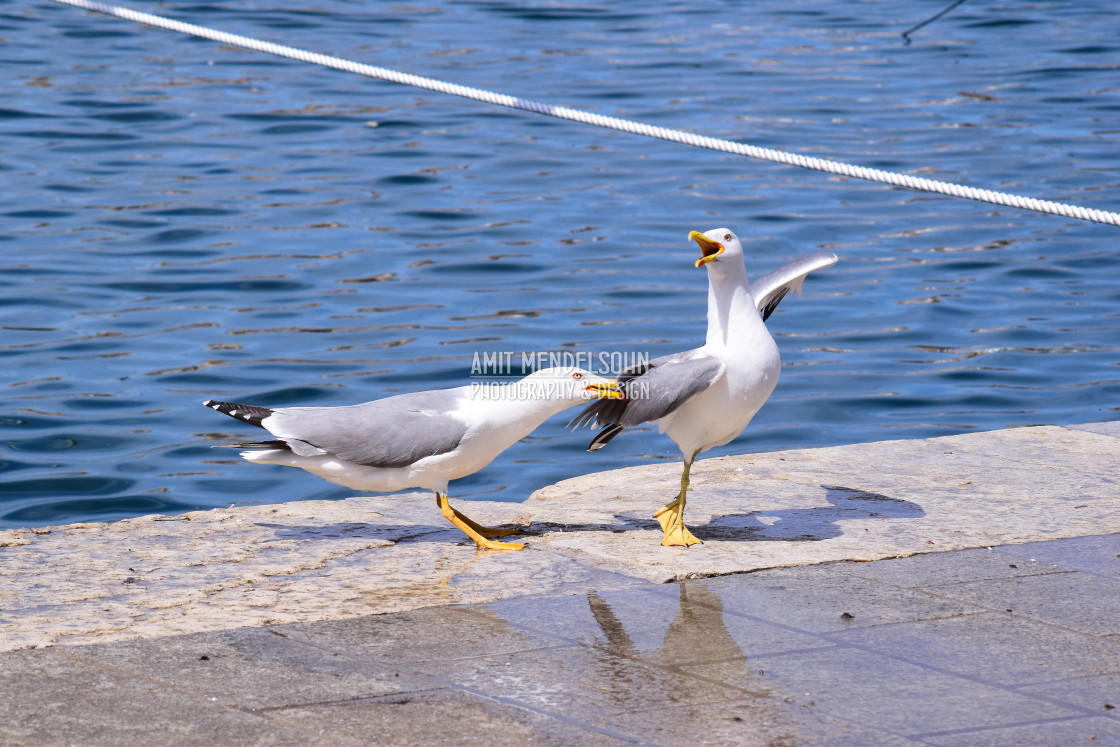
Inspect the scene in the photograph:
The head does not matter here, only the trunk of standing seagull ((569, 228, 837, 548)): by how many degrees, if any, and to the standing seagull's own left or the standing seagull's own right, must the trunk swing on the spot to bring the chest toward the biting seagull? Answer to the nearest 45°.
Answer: approximately 135° to the standing seagull's own right

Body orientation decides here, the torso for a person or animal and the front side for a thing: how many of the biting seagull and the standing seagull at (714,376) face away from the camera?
0

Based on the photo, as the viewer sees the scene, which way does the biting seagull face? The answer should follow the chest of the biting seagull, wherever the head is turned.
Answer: to the viewer's right

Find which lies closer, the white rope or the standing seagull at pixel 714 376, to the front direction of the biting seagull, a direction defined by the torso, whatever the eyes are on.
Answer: the standing seagull

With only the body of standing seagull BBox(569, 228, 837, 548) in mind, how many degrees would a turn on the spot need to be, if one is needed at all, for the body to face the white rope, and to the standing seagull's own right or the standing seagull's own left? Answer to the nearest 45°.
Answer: approximately 135° to the standing seagull's own left

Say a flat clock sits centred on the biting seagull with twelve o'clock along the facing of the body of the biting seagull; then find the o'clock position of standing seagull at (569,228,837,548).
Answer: The standing seagull is roughly at 12 o'clock from the biting seagull.

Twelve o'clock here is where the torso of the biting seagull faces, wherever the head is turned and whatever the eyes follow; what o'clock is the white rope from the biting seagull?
The white rope is roughly at 10 o'clock from the biting seagull.
